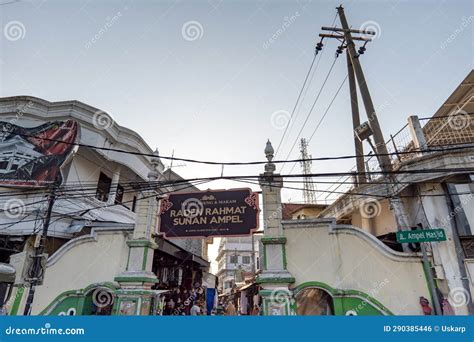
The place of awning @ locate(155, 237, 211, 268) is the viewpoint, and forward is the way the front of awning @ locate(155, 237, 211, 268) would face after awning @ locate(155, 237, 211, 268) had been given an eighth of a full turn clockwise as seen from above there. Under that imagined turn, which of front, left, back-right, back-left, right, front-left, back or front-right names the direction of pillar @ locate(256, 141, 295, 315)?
front-left

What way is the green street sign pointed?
toward the camera

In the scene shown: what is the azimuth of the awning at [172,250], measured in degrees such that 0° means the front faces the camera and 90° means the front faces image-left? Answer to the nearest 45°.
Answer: approximately 315°

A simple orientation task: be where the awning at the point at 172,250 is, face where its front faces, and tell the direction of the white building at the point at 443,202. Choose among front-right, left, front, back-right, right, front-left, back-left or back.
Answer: front

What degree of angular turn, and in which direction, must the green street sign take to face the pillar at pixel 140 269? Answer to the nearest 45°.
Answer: approximately 90° to its right

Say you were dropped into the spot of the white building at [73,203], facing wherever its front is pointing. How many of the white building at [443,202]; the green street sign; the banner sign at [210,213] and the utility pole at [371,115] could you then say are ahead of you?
4

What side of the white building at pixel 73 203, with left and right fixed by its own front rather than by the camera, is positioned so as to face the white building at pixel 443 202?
front

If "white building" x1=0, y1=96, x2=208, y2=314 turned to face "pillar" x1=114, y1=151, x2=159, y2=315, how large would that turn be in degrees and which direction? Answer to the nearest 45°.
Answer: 0° — it already faces it

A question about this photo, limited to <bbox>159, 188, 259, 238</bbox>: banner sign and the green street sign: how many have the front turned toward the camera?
2

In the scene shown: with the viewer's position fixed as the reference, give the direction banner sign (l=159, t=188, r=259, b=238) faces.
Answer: facing the viewer

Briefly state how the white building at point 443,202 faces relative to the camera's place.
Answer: facing the viewer and to the left of the viewer

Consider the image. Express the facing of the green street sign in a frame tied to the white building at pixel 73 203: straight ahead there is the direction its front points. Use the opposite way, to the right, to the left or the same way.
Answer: to the right

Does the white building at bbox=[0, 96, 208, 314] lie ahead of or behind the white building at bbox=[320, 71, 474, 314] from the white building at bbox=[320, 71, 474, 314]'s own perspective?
ahead

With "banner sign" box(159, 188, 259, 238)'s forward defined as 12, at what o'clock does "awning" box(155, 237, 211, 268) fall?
The awning is roughly at 5 o'clock from the banner sign.

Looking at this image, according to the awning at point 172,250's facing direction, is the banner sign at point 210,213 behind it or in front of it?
in front

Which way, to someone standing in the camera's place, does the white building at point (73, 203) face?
facing the viewer and to the right of the viewer
